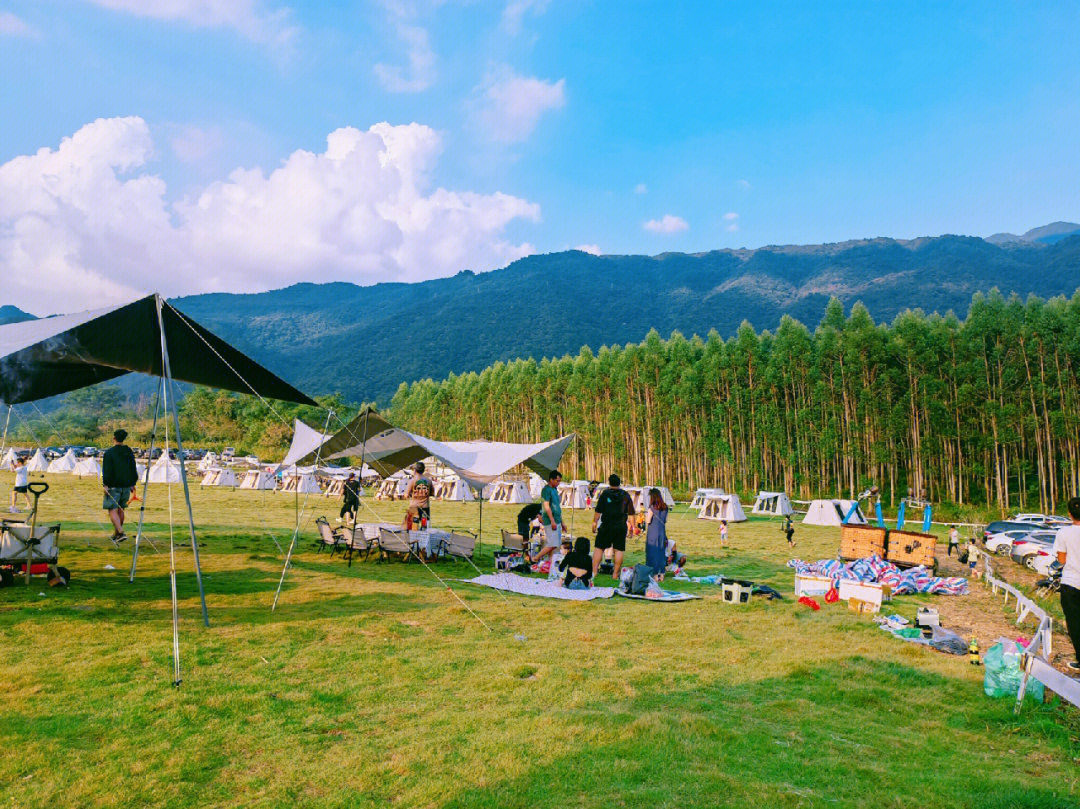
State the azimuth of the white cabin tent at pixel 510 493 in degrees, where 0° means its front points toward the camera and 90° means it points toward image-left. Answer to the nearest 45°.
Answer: approximately 45°

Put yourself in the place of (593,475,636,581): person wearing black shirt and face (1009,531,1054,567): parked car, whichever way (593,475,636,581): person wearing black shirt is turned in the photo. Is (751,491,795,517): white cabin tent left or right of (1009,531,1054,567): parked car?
left

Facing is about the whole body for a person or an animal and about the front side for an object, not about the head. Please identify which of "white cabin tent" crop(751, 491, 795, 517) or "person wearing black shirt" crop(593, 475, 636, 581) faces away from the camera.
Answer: the person wearing black shirt

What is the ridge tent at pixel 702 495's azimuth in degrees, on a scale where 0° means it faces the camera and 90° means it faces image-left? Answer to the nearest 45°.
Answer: approximately 45°

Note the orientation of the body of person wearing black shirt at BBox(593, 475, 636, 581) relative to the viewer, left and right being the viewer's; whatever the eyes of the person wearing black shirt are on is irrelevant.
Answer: facing away from the viewer

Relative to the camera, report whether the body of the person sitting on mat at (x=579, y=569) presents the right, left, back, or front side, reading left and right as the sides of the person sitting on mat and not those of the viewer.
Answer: back

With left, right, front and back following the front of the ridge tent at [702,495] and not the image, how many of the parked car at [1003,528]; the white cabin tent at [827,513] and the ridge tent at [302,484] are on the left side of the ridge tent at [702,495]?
2

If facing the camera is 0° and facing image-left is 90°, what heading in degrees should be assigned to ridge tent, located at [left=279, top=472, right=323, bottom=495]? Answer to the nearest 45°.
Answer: approximately 45°

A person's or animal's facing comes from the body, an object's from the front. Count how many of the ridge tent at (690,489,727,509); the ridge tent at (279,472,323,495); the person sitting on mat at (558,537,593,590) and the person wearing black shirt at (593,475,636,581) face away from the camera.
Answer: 2
